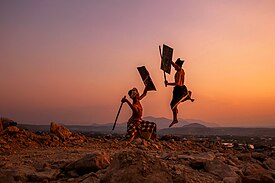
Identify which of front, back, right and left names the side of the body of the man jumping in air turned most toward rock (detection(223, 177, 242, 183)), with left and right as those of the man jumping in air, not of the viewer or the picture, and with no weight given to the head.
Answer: left

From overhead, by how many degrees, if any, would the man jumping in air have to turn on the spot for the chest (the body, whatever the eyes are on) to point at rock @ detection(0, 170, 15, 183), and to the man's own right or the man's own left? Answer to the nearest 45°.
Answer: approximately 90° to the man's own left

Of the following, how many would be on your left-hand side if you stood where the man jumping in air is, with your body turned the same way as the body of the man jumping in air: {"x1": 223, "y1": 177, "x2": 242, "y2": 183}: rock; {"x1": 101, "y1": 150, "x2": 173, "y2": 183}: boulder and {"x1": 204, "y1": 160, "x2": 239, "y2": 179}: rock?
3

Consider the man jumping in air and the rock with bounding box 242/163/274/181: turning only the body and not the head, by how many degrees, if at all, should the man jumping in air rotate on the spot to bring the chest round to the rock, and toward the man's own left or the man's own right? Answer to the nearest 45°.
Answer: approximately 135° to the man's own left

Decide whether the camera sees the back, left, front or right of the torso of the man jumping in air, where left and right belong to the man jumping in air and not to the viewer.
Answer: left

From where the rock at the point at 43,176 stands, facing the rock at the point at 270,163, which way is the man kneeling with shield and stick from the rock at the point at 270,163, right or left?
left

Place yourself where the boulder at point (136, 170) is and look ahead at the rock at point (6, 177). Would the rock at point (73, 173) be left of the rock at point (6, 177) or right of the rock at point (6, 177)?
right

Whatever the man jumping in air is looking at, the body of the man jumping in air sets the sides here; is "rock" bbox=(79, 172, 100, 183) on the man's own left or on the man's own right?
on the man's own left

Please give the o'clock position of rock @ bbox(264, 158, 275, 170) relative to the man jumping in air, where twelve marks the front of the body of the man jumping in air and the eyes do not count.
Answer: The rock is roughly at 7 o'clock from the man jumping in air.

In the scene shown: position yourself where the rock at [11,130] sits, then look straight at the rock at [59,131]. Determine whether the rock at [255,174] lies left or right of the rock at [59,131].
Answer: right

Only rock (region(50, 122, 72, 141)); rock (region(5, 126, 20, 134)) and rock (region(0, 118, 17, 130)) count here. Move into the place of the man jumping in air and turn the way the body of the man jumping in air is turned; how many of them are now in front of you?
3

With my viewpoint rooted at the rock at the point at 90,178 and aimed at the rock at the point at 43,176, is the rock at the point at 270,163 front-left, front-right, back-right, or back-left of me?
back-right
